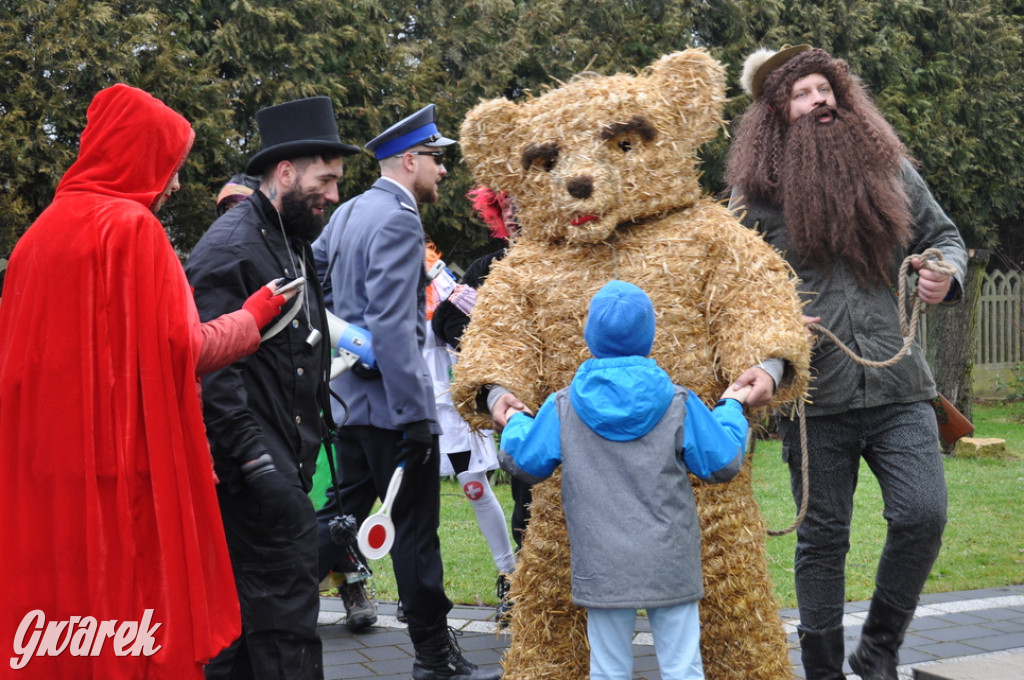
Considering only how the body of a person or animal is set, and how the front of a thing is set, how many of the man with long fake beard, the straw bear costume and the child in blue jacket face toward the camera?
2

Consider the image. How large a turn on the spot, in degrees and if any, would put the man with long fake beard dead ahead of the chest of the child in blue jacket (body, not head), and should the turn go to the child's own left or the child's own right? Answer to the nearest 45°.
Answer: approximately 45° to the child's own right

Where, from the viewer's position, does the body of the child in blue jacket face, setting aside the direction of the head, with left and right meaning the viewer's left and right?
facing away from the viewer

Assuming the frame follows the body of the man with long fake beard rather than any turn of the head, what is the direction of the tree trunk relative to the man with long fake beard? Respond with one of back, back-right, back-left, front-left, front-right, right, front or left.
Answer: back

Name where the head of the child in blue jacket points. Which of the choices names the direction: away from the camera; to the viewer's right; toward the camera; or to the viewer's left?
away from the camera

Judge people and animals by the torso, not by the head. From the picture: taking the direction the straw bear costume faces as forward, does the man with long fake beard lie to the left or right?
on its left

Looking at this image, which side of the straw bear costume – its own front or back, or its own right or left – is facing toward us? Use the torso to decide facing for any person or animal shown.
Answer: front

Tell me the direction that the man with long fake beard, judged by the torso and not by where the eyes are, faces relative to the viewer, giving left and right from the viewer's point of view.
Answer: facing the viewer

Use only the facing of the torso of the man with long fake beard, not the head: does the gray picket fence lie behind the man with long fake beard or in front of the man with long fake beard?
behind
